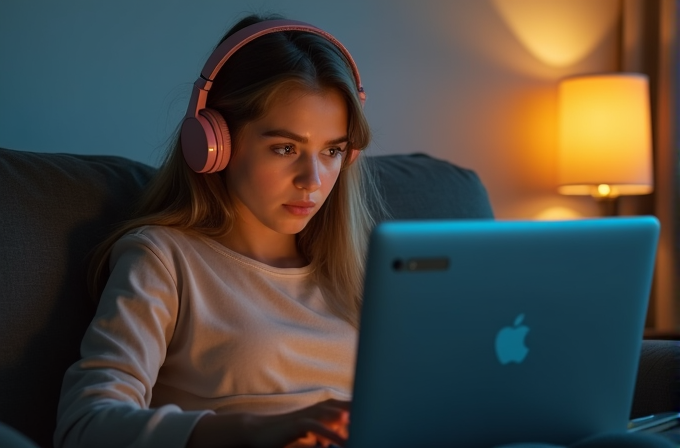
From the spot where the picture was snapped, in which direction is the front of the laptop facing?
facing away from the viewer and to the left of the viewer

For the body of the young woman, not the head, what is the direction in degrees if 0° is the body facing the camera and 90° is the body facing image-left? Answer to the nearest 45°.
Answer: approximately 315°

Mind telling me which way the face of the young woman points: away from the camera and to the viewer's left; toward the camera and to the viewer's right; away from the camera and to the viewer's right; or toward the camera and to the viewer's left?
toward the camera and to the viewer's right
